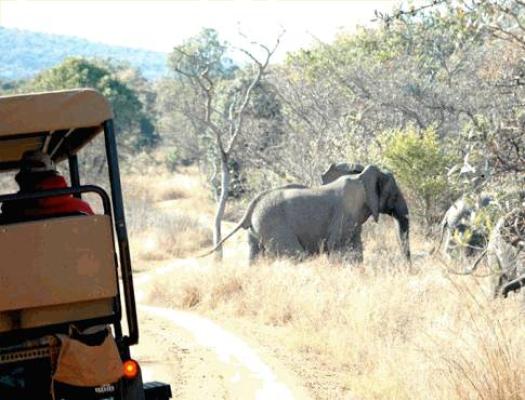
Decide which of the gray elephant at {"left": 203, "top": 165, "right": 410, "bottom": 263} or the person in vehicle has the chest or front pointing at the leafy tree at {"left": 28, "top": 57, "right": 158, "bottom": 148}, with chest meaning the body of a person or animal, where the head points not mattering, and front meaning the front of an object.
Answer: the person in vehicle

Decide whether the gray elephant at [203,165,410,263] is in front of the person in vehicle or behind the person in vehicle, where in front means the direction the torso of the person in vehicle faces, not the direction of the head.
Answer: in front

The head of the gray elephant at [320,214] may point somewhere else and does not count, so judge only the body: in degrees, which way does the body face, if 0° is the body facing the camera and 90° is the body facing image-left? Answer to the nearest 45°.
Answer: approximately 270°

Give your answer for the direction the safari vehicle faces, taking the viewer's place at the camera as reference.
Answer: facing away from the viewer

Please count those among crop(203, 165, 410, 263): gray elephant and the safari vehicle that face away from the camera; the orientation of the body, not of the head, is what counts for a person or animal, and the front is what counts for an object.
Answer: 1

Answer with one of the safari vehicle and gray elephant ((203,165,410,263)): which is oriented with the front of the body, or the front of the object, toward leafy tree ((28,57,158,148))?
the safari vehicle

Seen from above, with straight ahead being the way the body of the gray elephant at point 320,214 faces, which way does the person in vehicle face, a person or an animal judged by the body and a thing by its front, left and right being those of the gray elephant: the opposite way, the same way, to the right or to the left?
to the left

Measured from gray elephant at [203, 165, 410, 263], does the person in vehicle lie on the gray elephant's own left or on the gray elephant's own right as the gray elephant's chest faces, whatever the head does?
on the gray elephant's own right

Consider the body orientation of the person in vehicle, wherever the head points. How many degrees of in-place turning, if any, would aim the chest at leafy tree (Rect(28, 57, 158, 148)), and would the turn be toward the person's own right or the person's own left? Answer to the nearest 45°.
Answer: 0° — they already face it

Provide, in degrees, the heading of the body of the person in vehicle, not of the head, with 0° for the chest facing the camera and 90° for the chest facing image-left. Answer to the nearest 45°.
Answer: approximately 180°

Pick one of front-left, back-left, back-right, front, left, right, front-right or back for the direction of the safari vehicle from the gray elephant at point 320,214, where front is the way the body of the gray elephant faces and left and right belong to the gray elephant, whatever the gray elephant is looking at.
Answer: right

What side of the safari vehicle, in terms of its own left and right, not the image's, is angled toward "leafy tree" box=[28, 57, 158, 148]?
front

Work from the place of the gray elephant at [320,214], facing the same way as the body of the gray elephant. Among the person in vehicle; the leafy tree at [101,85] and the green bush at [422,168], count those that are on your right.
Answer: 1

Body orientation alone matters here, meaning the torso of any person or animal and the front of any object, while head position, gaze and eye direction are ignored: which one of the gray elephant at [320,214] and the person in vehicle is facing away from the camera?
the person in vehicle
